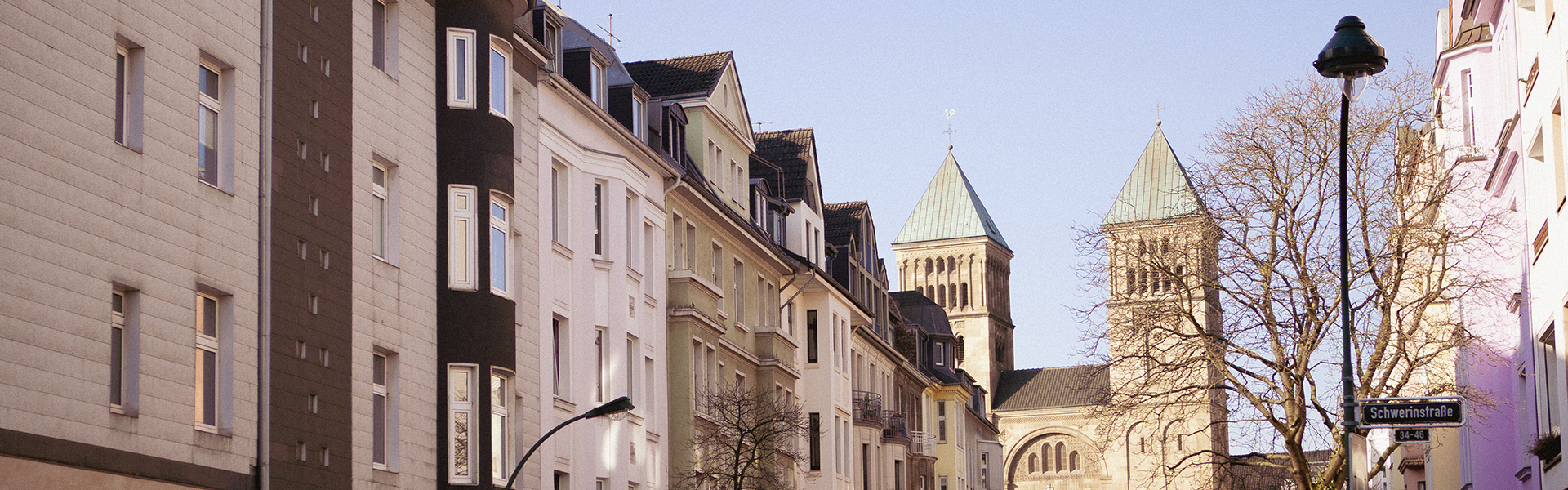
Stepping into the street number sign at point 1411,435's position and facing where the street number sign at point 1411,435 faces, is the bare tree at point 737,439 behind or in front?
behind

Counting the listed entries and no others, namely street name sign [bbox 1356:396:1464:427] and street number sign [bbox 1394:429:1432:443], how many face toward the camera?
2

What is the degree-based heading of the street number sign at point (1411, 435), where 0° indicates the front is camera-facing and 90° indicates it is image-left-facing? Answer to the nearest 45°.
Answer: approximately 0°

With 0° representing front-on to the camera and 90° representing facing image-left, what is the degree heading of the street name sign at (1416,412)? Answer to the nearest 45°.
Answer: approximately 0°
